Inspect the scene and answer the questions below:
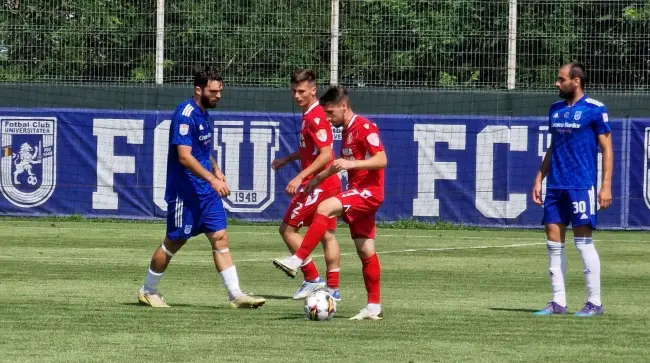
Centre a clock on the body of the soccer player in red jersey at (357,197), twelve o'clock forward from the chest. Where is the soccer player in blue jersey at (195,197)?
The soccer player in blue jersey is roughly at 1 o'clock from the soccer player in red jersey.

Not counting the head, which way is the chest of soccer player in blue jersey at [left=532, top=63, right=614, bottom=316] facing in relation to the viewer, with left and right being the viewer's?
facing the viewer and to the left of the viewer

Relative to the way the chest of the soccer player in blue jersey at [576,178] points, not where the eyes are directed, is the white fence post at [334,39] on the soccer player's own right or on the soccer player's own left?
on the soccer player's own right

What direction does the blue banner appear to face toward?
toward the camera

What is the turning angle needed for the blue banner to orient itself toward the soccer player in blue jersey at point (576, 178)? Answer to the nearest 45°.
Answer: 0° — it already faces them

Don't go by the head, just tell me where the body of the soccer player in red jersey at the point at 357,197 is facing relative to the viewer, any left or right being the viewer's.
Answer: facing to the left of the viewer

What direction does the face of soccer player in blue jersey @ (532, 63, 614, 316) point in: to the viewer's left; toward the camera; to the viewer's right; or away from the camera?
to the viewer's left

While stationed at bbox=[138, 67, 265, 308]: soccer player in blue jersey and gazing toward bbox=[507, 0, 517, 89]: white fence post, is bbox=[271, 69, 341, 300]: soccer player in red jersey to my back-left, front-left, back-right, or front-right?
front-right

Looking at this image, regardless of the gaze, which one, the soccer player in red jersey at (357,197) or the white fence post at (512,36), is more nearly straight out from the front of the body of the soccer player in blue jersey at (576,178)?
the soccer player in red jersey

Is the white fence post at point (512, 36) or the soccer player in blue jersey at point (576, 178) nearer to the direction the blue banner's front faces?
the soccer player in blue jersey

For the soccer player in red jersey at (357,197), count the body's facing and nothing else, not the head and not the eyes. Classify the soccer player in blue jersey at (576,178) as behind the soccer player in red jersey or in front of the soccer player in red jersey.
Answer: behind
